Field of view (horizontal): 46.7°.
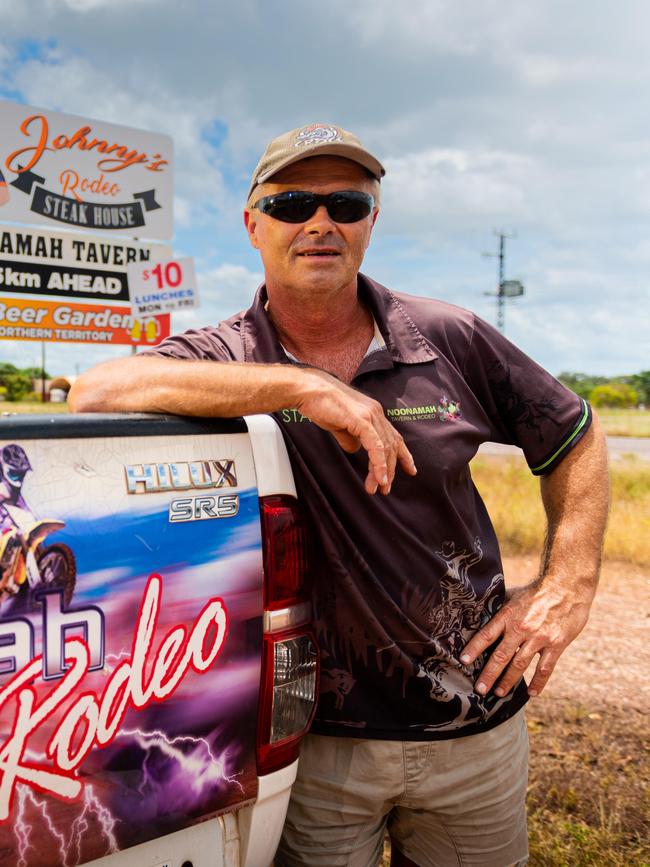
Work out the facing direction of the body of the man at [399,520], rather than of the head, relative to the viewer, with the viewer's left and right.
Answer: facing the viewer

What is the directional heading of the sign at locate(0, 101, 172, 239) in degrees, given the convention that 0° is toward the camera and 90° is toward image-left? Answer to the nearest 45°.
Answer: approximately 315°

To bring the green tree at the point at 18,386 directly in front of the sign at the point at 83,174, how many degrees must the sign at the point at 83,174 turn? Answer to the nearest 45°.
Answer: approximately 135° to its left

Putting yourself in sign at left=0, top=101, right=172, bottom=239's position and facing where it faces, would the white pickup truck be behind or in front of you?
in front

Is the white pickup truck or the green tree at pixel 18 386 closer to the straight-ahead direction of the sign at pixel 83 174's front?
the white pickup truck

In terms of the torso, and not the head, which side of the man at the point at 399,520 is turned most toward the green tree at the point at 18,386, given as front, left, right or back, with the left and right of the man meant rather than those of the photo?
back

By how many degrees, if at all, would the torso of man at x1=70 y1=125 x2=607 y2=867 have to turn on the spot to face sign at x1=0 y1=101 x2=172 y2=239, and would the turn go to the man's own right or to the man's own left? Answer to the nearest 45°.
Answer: approximately 135° to the man's own right

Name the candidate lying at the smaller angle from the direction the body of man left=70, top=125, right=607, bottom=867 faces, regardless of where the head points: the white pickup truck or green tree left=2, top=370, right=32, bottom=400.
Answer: the white pickup truck

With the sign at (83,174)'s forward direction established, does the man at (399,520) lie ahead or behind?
ahead
